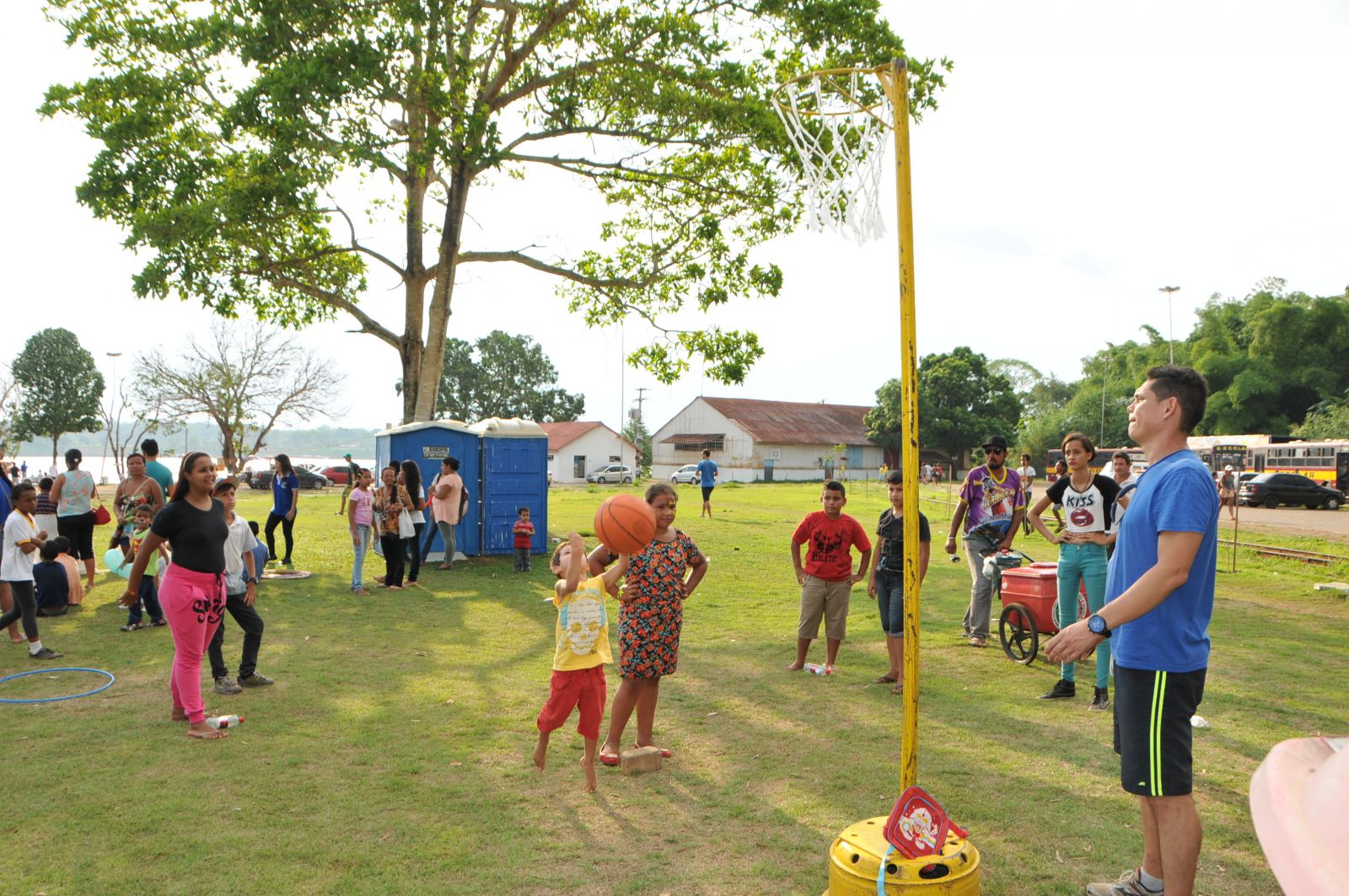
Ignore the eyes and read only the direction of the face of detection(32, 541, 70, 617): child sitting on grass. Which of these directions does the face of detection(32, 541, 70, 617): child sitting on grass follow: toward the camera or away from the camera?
away from the camera

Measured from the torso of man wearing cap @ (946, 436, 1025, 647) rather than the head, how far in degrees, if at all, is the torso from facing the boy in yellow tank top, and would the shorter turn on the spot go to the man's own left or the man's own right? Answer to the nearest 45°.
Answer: approximately 45° to the man's own right

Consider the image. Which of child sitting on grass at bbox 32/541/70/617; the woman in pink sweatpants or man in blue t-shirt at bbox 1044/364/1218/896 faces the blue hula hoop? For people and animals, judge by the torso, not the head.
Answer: the man in blue t-shirt

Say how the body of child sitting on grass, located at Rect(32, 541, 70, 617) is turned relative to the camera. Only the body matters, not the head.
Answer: away from the camera

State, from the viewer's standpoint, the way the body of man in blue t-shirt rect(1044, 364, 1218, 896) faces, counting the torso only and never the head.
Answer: to the viewer's left

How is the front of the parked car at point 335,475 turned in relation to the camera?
facing to the left of the viewer

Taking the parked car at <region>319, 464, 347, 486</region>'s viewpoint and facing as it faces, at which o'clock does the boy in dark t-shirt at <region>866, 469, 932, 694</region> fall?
The boy in dark t-shirt is roughly at 9 o'clock from the parked car.

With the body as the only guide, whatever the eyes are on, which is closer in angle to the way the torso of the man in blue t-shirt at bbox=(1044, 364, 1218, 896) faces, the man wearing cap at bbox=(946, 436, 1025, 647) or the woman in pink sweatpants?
the woman in pink sweatpants

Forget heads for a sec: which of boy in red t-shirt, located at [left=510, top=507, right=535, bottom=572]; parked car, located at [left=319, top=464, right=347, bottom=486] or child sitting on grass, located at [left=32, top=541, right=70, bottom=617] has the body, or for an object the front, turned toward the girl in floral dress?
the boy in red t-shirt
